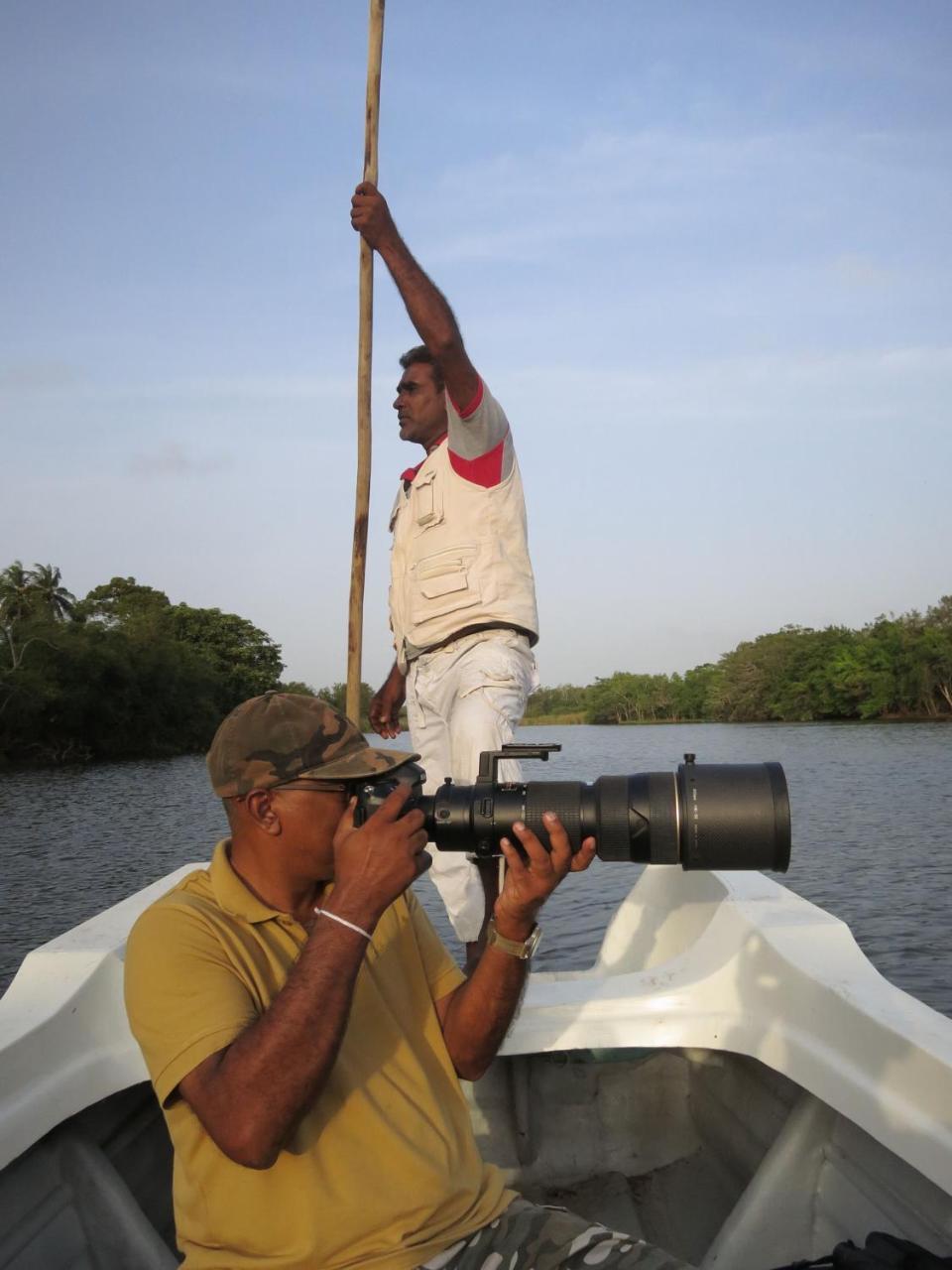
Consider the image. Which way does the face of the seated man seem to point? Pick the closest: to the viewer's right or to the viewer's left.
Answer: to the viewer's right

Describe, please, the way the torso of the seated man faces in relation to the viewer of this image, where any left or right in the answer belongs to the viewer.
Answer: facing the viewer and to the right of the viewer

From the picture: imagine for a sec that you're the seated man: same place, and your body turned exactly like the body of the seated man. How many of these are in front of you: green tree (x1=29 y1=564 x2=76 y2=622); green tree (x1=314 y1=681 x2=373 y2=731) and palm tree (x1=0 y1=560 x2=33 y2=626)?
0

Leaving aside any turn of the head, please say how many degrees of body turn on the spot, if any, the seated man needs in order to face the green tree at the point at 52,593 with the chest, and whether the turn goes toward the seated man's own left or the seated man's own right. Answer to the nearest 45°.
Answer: approximately 135° to the seated man's own left

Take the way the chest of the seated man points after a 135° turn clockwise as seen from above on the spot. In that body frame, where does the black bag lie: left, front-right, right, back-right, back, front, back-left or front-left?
back

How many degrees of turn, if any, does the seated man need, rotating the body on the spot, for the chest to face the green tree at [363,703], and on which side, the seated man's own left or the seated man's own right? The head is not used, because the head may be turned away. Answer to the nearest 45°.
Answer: approximately 135° to the seated man's own left

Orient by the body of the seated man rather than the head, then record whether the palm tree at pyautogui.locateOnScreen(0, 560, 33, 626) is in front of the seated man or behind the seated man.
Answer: behind
